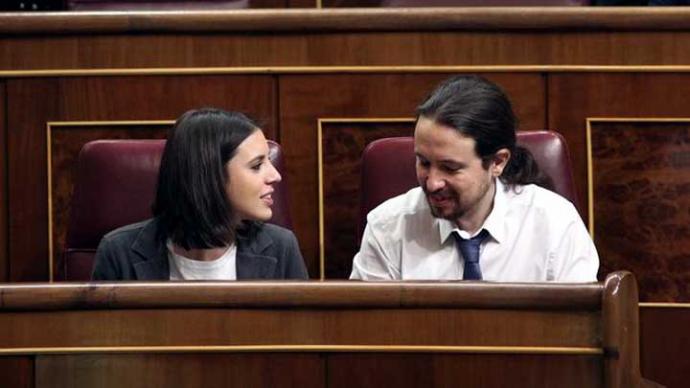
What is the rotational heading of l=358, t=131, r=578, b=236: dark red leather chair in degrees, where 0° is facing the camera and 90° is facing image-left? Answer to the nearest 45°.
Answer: approximately 0°

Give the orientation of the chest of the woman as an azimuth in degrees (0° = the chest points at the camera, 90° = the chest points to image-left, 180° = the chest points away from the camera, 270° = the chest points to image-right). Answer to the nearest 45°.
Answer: approximately 0°

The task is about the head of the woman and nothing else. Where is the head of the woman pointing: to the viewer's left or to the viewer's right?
to the viewer's right

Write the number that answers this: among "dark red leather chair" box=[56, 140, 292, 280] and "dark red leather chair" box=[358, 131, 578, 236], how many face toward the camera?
2

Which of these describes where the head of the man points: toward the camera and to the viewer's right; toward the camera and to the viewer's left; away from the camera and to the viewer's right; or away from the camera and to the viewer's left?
toward the camera and to the viewer's left
